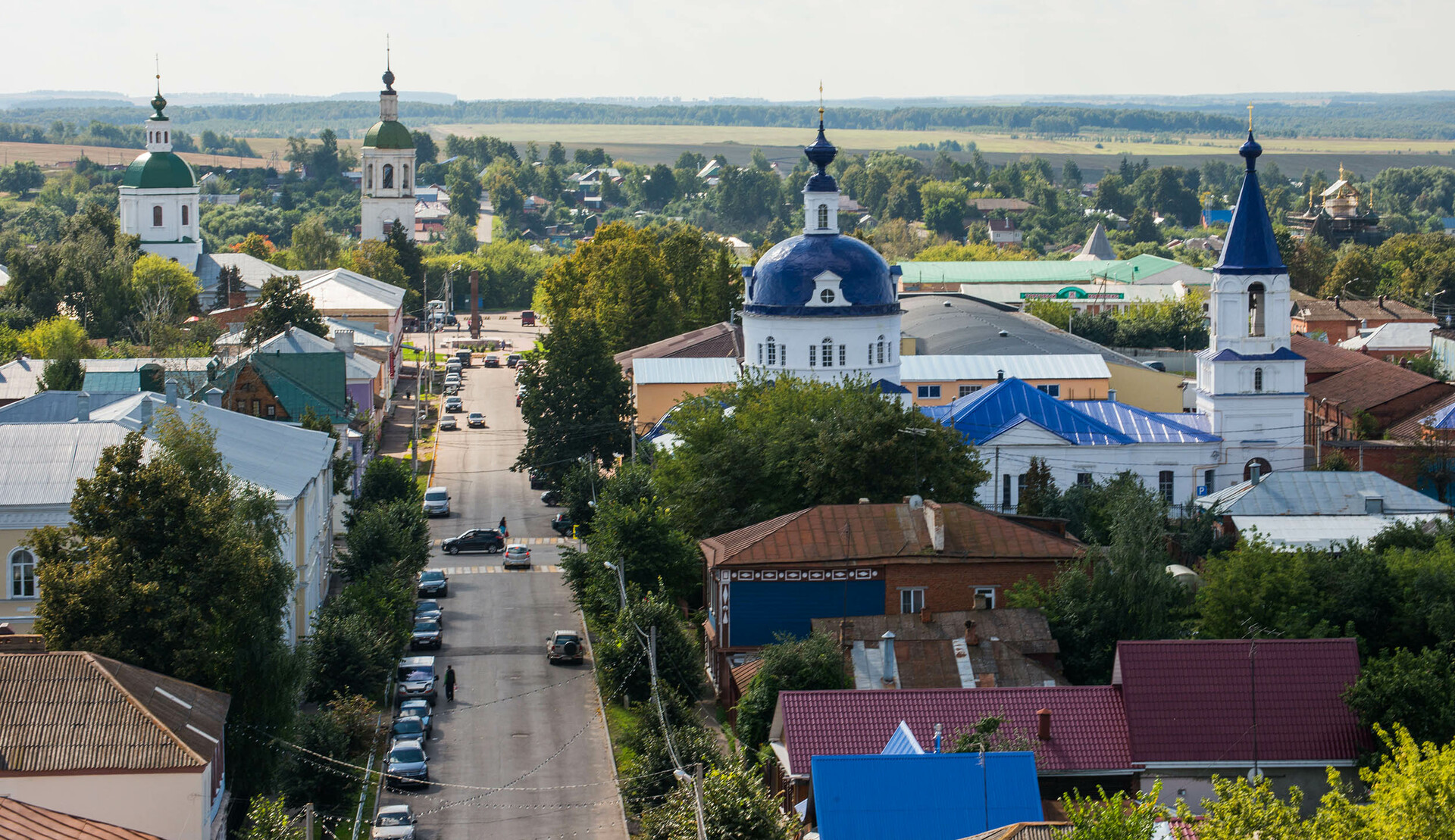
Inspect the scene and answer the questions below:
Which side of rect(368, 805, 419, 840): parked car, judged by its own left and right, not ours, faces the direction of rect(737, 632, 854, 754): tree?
left

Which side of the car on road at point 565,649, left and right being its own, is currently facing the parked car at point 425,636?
left

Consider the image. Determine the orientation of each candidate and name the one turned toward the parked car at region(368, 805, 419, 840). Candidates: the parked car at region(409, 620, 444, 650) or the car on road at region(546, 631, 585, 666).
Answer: the parked car at region(409, 620, 444, 650)

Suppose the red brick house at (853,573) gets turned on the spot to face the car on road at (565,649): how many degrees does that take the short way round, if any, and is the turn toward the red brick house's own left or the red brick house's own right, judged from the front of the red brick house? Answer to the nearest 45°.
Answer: approximately 45° to the red brick house's own right

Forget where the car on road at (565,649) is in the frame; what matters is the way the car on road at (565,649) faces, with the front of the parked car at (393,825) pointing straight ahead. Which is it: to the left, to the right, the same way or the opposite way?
the opposite way

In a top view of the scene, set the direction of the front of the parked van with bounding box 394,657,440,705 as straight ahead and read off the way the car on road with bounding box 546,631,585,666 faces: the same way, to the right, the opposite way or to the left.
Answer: the opposite way

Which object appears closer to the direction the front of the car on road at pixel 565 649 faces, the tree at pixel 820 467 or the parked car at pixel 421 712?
the tree

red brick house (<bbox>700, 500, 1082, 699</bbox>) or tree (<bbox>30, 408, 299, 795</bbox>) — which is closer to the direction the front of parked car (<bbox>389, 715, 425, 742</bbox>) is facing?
the tree

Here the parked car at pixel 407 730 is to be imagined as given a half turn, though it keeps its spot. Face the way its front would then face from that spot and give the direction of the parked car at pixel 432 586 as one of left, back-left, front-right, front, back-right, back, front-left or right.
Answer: front

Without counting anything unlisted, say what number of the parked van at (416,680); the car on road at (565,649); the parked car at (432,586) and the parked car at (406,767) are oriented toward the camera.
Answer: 3
